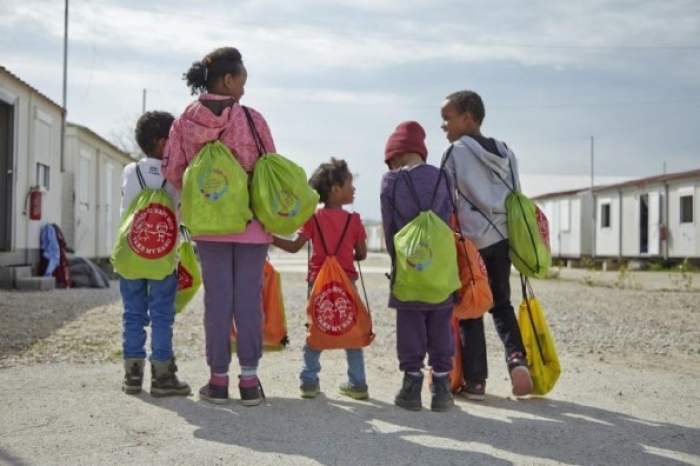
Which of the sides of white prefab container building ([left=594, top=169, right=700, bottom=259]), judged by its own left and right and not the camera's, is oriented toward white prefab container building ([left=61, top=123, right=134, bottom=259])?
front

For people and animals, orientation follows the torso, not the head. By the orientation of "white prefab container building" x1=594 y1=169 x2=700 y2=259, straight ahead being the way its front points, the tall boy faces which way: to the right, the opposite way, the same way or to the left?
to the right

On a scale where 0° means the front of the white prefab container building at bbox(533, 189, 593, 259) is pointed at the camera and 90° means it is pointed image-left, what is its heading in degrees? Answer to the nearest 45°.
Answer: approximately 45°

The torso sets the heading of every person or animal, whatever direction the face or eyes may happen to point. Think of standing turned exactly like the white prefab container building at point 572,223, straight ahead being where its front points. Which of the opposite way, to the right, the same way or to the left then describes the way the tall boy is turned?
to the right

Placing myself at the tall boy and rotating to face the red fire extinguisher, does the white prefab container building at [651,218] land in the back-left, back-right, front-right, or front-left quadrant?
front-right

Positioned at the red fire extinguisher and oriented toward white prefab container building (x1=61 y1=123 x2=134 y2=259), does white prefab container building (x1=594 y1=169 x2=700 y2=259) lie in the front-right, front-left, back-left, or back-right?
front-right

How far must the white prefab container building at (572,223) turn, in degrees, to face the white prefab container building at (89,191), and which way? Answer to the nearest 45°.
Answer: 0° — it already faces it

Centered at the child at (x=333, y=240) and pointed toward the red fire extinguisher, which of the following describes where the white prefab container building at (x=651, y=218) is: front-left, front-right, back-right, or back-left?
front-right

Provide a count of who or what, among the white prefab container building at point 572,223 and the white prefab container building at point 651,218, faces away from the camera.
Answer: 0

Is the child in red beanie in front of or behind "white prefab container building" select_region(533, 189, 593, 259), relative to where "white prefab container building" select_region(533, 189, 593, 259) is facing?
in front

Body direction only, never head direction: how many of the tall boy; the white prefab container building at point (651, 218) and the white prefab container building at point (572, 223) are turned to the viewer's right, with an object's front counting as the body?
0

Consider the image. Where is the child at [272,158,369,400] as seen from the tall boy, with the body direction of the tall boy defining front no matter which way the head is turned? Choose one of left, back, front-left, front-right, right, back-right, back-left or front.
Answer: front-left

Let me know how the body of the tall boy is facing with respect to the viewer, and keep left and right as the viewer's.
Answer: facing away from the viewer and to the left of the viewer

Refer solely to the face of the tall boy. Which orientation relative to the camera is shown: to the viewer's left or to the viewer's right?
to the viewer's left
